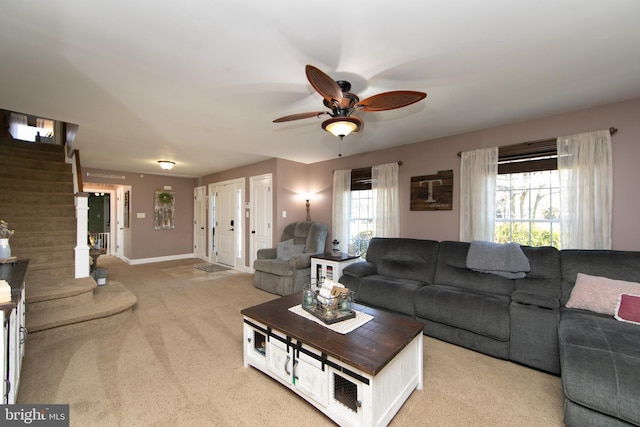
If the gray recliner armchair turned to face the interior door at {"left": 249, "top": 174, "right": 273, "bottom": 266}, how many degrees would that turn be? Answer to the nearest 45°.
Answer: approximately 90° to its right

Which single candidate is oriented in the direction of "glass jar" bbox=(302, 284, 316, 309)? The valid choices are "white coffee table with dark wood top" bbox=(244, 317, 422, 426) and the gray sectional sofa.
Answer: the gray sectional sofa

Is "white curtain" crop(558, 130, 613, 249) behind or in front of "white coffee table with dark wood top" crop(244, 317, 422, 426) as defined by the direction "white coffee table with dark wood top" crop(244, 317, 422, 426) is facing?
behind

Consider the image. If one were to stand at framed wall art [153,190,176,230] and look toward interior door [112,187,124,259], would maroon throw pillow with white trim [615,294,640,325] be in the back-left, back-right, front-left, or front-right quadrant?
back-left

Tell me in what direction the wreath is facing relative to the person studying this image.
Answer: facing the viewer

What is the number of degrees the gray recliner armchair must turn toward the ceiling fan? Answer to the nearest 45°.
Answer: approximately 45° to its left

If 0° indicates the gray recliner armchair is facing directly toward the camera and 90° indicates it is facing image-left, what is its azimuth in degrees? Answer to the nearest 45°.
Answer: approximately 45°

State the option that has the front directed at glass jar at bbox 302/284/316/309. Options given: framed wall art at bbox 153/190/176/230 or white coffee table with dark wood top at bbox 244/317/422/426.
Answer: the framed wall art

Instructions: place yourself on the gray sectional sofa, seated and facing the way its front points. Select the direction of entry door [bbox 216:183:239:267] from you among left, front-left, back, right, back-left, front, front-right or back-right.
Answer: front-right

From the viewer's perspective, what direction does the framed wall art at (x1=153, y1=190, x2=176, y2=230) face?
toward the camera

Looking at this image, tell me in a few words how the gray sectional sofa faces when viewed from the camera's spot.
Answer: facing the viewer and to the left of the viewer

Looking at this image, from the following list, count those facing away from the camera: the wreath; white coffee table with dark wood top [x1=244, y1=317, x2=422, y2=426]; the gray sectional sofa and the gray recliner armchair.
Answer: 0

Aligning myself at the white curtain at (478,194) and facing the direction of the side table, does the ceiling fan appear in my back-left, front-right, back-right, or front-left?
front-left

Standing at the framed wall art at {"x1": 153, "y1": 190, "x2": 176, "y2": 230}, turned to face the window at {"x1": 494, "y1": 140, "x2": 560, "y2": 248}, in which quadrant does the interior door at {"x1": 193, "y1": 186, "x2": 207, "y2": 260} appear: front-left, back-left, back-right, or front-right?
front-left
